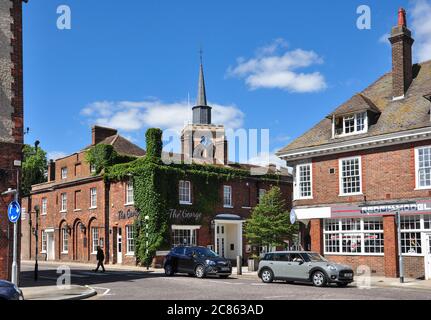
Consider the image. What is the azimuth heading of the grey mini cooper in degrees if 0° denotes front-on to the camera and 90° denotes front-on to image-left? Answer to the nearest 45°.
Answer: approximately 315°

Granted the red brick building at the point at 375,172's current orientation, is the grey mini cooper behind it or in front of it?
in front

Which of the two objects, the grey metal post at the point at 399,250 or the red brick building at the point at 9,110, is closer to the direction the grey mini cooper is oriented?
the grey metal post

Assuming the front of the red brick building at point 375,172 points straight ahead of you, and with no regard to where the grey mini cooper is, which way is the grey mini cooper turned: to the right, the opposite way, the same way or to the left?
to the left

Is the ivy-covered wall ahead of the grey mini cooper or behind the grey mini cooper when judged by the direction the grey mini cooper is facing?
behind

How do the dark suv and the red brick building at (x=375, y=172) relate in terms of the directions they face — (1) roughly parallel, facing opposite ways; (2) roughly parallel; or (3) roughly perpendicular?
roughly perpendicular

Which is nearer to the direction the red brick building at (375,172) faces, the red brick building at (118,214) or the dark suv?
the dark suv

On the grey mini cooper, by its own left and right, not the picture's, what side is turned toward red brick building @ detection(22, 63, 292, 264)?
back

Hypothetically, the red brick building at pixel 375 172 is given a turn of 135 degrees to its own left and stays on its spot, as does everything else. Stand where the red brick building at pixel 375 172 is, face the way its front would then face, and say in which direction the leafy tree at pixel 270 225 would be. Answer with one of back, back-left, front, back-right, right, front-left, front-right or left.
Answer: back-left
